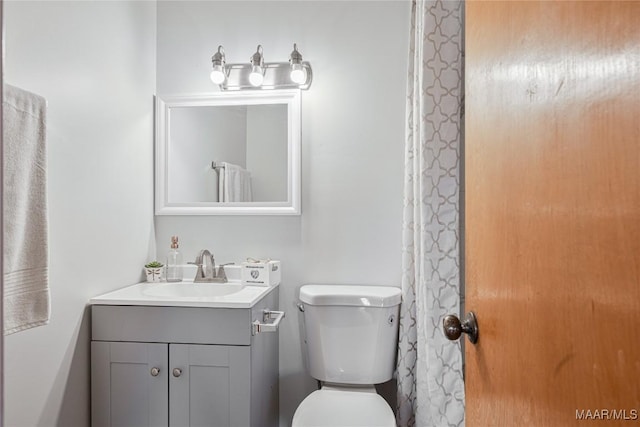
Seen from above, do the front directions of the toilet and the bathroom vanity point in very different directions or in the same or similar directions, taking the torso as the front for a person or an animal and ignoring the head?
same or similar directions

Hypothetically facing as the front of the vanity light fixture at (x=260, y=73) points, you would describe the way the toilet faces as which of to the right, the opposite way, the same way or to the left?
the same way

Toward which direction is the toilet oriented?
toward the camera

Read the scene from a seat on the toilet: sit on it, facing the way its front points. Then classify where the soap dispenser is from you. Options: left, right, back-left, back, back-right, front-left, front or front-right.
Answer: right

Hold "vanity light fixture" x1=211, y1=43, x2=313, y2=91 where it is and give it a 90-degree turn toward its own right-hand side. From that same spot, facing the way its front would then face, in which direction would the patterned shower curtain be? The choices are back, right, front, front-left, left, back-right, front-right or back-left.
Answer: back-left

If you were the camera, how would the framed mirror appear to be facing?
facing the viewer

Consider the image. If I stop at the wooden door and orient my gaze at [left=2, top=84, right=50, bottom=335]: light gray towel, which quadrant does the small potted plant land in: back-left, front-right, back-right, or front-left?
front-right

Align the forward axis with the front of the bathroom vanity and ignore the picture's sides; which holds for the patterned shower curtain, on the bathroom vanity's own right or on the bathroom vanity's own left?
on the bathroom vanity's own left

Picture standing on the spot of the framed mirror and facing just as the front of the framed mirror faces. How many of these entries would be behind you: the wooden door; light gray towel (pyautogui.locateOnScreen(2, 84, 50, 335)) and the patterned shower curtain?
0

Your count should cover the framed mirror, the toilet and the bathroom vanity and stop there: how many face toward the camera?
3

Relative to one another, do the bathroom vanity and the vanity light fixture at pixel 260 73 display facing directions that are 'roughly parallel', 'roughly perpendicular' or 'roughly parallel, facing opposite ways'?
roughly parallel
